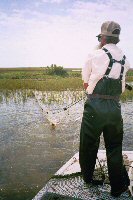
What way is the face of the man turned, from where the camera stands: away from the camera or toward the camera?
away from the camera

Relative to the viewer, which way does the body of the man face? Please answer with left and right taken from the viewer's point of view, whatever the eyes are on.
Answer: facing away from the viewer and to the left of the viewer
